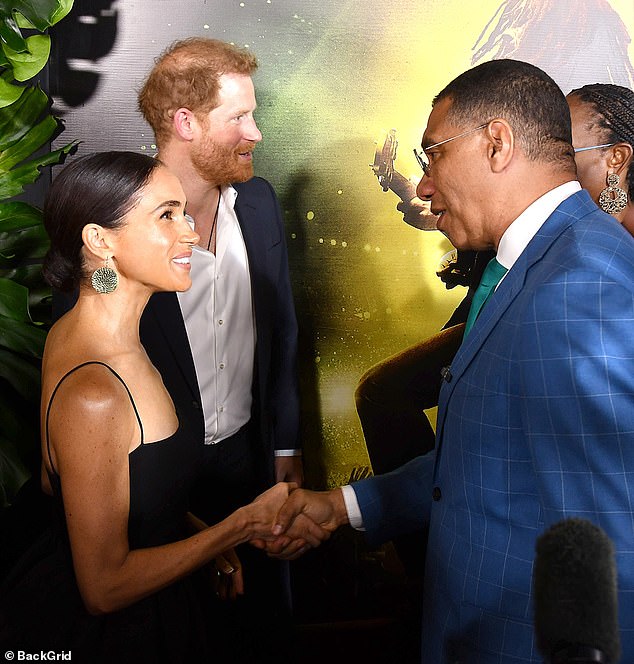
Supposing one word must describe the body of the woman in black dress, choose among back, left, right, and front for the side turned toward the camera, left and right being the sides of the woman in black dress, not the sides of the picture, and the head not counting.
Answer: right

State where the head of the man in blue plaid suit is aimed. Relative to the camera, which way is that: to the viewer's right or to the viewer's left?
to the viewer's left

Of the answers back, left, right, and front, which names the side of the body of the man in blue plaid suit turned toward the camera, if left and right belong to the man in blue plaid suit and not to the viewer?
left

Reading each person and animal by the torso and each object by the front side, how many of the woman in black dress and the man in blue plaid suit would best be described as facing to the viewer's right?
1

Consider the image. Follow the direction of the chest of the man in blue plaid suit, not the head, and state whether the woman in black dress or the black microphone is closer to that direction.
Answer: the woman in black dress
